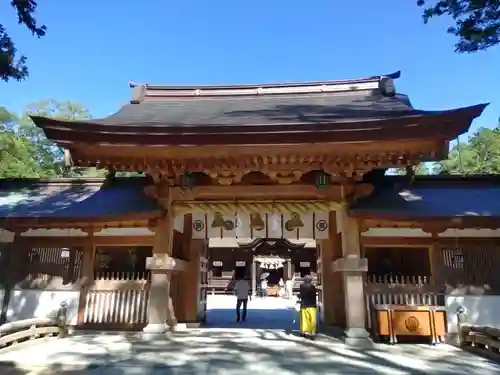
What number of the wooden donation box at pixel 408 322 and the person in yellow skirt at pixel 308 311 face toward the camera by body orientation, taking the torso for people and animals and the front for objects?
1

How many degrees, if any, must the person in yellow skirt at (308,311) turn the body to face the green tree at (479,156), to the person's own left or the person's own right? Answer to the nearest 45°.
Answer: approximately 45° to the person's own right

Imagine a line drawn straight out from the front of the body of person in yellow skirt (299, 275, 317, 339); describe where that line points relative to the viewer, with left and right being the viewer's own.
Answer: facing away from the viewer

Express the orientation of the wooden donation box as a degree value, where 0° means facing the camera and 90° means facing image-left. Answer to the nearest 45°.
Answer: approximately 0°

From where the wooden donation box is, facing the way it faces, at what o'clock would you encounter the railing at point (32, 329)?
The railing is roughly at 2 o'clock from the wooden donation box.

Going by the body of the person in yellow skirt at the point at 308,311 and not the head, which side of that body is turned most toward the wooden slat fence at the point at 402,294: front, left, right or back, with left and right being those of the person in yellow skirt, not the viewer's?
right

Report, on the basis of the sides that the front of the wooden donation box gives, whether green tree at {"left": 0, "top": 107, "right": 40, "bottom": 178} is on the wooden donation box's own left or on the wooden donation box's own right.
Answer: on the wooden donation box's own right

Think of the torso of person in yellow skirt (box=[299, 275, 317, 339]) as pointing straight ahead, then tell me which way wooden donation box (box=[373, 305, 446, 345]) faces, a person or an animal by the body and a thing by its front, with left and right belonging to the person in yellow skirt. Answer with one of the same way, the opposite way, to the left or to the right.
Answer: the opposite way

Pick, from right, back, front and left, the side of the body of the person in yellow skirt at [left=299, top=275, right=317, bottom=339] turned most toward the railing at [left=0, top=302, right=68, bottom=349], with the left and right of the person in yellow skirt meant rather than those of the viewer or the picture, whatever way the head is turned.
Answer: left

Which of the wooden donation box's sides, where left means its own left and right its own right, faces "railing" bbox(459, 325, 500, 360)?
left
